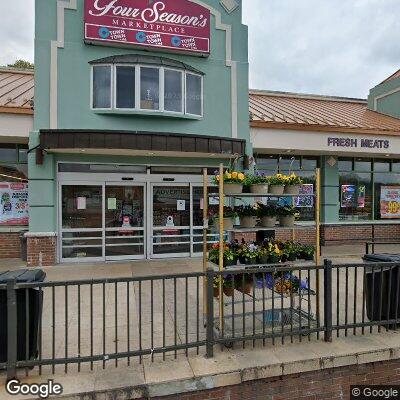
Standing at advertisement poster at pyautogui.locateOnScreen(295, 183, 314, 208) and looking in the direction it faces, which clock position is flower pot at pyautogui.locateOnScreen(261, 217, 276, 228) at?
The flower pot is roughly at 12 o'clock from the advertisement poster.

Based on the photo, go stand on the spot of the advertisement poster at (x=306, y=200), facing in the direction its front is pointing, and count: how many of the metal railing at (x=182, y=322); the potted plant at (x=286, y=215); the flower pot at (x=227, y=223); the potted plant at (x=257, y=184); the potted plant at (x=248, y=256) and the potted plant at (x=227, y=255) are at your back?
0

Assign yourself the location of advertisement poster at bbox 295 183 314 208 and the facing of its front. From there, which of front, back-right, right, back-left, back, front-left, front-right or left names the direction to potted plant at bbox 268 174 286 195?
front

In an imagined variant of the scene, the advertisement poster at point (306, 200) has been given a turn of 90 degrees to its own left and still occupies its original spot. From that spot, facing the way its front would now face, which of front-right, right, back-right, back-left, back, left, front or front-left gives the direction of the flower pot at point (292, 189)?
right

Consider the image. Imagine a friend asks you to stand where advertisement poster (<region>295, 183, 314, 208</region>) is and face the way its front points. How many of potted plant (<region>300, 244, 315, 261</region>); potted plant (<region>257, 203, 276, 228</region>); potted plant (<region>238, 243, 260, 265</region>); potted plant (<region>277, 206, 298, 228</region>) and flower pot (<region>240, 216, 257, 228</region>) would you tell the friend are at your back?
0

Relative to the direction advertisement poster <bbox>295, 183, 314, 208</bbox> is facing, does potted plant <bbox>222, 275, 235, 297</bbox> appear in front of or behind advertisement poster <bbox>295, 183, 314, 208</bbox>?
in front

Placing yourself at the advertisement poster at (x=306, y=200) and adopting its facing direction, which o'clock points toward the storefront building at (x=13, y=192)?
The storefront building is roughly at 2 o'clock from the advertisement poster.

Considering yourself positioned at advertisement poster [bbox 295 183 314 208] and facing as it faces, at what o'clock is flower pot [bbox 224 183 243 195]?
The flower pot is roughly at 12 o'clock from the advertisement poster.

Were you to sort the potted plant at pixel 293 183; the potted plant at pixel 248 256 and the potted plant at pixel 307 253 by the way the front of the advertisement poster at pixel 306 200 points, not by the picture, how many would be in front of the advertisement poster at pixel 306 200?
3

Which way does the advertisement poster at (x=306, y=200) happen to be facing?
toward the camera

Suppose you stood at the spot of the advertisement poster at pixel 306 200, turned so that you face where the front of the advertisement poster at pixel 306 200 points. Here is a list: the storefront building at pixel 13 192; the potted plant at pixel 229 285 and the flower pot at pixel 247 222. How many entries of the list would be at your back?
0

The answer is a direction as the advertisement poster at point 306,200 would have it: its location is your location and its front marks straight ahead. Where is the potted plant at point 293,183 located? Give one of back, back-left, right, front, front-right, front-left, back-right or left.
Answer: front

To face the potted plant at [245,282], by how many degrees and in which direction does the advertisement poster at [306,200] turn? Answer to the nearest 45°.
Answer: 0° — it already faces it

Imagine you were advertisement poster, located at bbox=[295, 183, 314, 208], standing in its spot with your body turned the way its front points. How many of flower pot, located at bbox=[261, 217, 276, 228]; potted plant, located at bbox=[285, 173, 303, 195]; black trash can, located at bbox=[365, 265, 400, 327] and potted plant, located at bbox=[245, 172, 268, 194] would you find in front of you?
4

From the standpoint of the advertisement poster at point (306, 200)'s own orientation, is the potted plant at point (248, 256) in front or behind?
in front

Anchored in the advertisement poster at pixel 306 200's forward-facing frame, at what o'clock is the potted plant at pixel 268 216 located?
The potted plant is roughly at 12 o'clock from the advertisement poster.
